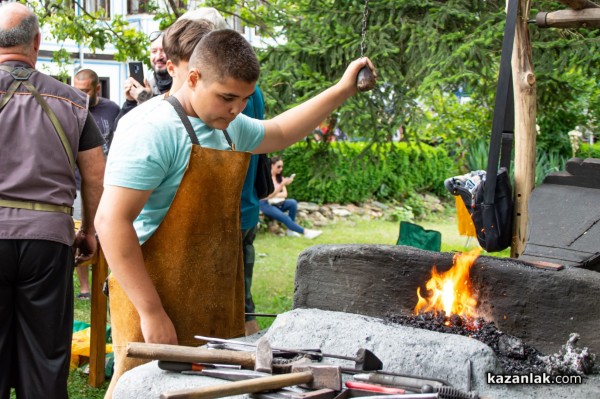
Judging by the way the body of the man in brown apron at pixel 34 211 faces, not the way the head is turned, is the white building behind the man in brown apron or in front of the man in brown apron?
in front

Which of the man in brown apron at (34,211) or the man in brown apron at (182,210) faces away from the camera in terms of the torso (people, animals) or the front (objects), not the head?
the man in brown apron at (34,211)

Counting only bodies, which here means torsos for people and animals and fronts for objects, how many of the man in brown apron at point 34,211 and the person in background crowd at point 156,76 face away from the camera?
1

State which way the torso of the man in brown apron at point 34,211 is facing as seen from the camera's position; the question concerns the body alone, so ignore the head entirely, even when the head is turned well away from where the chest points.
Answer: away from the camera

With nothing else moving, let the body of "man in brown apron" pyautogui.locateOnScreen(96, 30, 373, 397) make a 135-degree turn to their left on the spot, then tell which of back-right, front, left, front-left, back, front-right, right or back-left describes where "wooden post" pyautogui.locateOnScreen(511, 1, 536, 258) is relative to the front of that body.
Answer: front-right

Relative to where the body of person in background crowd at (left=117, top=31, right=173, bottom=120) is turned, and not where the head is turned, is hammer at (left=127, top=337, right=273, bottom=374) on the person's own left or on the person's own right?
on the person's own left

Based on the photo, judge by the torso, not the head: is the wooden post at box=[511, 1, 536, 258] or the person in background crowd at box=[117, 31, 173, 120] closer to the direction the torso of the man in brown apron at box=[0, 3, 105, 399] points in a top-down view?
the person in background crowd

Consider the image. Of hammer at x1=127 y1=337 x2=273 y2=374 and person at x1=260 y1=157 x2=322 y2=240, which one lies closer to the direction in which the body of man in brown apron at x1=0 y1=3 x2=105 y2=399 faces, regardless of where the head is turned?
the person

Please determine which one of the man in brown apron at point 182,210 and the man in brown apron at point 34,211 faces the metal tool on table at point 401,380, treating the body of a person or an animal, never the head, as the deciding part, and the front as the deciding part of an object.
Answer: the man in brown apron at point 182,210

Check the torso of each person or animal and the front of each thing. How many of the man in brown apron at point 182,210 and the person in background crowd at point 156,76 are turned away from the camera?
0

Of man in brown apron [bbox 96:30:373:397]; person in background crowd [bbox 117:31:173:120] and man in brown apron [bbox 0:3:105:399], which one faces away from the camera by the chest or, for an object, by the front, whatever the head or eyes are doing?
man in brown apron [bbox 0:3:105:399]

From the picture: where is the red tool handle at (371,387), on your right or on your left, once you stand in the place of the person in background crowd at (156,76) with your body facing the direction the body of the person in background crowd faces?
on your left

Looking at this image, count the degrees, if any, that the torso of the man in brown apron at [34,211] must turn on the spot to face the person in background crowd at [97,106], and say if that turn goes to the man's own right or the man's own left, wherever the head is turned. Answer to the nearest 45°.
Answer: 0° — they already face them

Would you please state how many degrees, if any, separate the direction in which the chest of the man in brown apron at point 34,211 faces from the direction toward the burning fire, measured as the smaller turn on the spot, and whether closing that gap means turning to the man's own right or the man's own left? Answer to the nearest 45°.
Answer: approximately 135° to the man's own right
